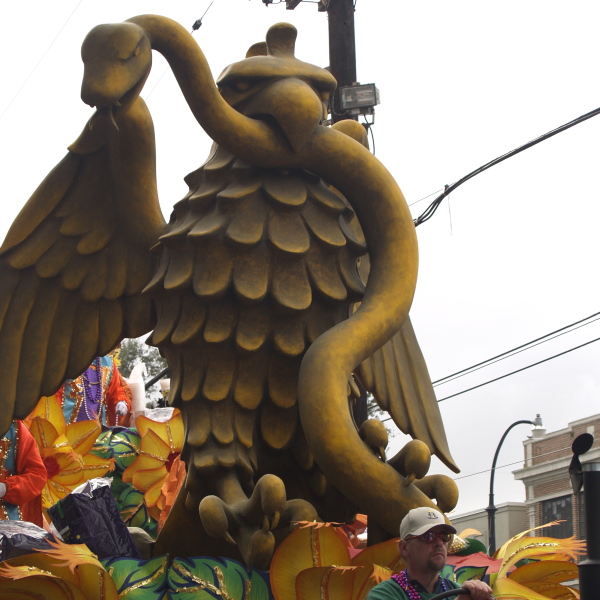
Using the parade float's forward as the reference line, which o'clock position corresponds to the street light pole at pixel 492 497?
The street light pole is roughly at 8 o'clock from the parade float.

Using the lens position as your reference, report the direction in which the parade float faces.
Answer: facing the viewer and to the right of the viewer

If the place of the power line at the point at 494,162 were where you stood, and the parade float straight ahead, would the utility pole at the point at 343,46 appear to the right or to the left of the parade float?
right

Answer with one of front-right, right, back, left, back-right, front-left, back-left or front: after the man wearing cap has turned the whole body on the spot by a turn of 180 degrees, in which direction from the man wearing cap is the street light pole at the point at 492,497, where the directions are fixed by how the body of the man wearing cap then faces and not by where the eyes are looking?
front-right

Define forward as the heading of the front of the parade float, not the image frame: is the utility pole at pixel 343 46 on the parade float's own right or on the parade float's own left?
on the parade float's own left

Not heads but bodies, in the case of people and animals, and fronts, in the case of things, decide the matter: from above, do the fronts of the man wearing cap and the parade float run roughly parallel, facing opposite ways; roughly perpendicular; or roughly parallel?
roughly parallel

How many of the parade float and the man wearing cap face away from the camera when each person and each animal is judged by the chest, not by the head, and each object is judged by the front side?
0
